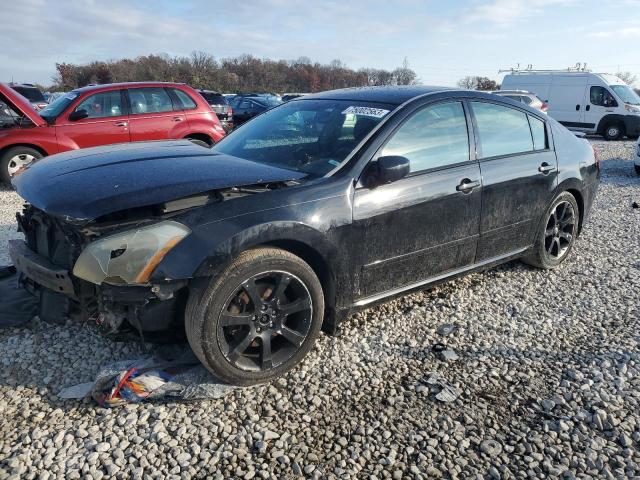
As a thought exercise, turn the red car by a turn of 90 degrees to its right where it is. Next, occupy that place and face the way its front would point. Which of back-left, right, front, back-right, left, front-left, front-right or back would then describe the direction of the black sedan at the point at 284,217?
back

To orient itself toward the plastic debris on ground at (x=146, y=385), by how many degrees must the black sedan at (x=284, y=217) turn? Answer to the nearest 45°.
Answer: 0° — it already faces it

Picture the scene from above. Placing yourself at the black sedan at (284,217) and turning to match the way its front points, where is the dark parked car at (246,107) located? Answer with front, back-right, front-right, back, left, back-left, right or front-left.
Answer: back-right

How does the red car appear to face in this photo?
to the viewer's left

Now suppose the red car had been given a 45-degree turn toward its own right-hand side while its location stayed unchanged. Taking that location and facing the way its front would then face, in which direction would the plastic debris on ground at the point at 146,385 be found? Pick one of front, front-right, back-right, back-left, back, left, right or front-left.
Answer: back-left

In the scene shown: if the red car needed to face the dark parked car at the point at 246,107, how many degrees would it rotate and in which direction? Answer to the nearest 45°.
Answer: approximately 135° to its right

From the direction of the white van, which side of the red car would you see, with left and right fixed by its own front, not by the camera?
back

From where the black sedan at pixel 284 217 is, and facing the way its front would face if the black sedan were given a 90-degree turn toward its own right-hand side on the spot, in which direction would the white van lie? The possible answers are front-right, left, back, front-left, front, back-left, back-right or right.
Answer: right

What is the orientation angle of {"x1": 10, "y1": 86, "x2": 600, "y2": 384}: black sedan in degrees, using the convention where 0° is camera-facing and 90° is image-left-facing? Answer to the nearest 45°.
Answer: approximately 45°

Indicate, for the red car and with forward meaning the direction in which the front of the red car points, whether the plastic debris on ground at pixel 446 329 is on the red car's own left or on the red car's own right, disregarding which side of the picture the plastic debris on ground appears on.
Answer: on the red car's own left
